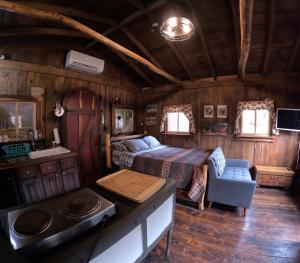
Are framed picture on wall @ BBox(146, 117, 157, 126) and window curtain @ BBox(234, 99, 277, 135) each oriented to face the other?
no

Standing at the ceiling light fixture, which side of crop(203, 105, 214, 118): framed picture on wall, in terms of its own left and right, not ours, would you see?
front

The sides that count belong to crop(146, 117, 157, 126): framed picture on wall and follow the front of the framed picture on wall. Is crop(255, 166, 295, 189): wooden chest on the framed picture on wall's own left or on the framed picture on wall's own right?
on the framed picture on wall's own left

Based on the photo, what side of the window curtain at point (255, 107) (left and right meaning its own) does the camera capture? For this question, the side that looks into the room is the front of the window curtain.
front

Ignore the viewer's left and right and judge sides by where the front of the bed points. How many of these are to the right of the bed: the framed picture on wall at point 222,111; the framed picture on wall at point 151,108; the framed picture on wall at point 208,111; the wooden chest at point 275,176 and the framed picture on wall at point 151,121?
0

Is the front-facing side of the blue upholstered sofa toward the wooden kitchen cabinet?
no

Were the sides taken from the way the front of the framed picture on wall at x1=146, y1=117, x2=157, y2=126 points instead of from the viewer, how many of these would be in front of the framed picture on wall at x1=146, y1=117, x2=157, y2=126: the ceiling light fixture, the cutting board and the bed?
3

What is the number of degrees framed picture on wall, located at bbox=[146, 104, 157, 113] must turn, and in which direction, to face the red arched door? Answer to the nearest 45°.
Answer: approximately 45° to its right

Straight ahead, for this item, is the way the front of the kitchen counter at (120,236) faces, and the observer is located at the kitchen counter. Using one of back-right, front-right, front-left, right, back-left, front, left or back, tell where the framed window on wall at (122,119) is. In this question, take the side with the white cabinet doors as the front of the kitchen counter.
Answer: back-left

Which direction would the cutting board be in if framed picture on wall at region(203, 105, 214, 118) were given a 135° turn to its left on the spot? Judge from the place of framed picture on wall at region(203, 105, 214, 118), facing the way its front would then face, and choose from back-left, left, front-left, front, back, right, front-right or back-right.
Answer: back-right

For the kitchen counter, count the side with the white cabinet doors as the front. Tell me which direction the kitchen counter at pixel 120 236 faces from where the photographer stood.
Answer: facing the viewer and to the right of the viewer

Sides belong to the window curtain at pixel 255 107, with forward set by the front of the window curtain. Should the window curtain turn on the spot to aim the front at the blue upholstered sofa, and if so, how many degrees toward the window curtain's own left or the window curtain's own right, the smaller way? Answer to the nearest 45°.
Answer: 0° — it already faces it

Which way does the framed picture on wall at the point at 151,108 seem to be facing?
toward the camera
